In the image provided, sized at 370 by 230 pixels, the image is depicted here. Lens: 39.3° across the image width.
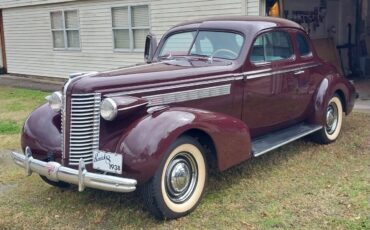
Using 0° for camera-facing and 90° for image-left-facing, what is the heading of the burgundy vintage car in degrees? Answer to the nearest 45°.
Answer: approximately 45°
